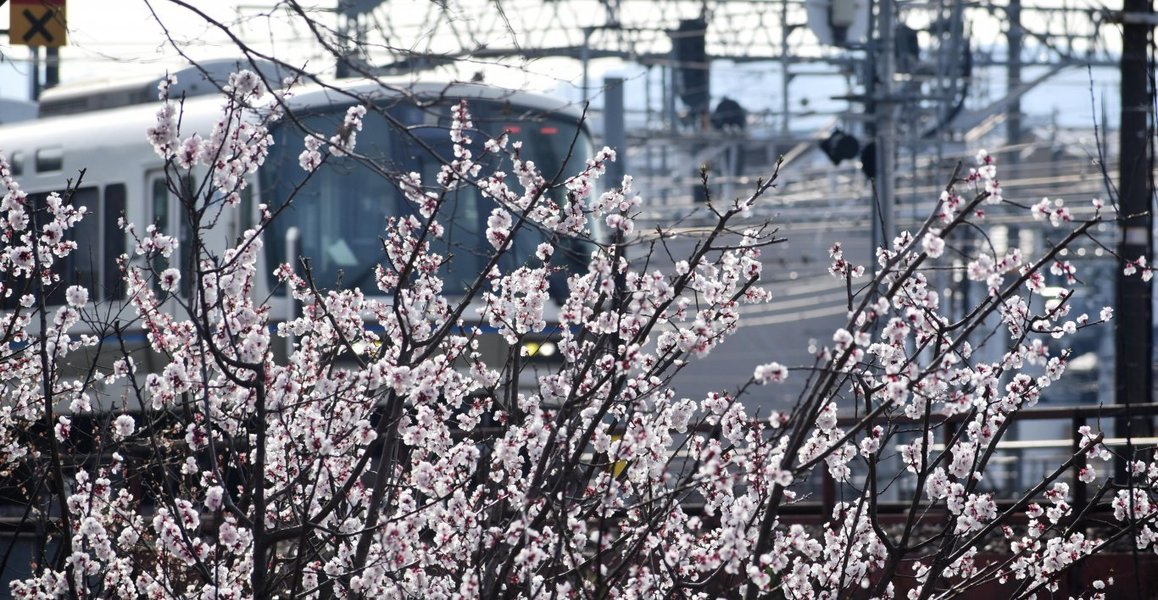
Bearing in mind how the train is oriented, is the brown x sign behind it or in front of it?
behind

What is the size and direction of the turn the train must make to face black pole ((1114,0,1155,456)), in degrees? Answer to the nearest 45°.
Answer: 0° — it already faces it

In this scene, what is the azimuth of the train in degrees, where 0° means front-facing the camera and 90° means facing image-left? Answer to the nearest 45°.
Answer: approximately 315°

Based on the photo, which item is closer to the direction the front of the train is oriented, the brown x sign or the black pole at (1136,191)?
the black pole
